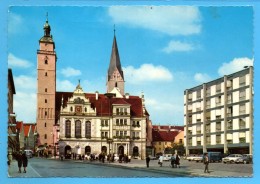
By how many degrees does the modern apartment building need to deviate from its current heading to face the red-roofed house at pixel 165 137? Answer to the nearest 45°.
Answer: approximately 45° to its right

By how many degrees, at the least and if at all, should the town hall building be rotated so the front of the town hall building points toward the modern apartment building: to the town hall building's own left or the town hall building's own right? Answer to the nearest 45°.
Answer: approximately 90° to the town hall building's own left

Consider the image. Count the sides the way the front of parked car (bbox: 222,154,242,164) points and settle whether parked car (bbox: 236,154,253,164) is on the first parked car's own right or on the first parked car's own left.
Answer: on the first parked car's own left

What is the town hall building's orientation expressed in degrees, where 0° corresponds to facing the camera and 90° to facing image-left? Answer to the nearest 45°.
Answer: approximately 0°

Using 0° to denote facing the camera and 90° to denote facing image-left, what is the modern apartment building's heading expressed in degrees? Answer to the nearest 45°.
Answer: approximately 45°

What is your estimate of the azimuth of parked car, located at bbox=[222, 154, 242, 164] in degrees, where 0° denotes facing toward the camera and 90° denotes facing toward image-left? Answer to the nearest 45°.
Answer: approximately 45°
